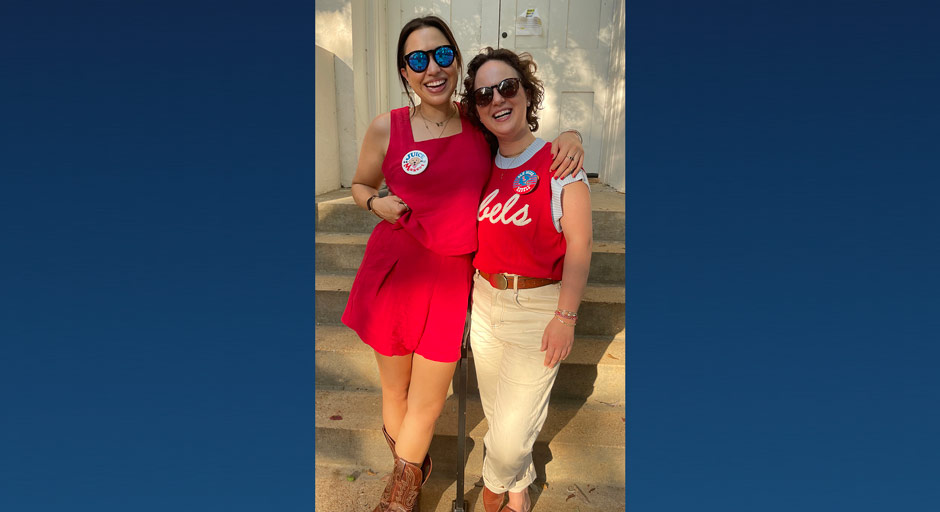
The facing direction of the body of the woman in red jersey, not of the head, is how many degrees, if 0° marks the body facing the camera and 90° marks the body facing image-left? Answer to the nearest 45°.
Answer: approximately 45°

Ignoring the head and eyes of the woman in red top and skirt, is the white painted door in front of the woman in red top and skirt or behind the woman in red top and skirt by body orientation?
behind

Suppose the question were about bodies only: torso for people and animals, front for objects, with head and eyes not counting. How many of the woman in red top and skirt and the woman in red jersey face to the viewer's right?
0

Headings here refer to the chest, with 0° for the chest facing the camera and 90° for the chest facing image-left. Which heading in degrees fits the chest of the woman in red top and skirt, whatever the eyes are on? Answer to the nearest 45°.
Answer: approximately 0°

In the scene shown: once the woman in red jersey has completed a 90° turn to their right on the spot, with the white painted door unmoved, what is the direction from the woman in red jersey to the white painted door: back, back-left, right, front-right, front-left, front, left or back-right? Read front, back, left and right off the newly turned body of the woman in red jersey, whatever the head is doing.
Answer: front-right
